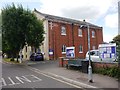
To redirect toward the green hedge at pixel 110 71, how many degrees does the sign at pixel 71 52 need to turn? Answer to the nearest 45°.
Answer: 0° — it already faces it

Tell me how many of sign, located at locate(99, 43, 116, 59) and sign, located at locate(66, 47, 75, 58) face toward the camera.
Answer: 2

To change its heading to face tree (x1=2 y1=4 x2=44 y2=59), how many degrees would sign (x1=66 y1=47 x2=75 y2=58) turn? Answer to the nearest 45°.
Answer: approximately 135° to its right

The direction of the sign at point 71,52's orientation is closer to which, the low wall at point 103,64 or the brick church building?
the low wall

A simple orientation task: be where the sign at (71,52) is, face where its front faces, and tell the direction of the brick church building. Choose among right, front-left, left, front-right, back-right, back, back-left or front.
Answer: back

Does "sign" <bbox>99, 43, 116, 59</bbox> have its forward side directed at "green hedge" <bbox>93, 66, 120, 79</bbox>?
yes

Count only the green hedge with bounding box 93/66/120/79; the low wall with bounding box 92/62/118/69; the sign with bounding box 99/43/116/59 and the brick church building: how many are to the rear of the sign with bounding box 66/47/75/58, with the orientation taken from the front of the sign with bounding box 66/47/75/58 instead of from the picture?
1

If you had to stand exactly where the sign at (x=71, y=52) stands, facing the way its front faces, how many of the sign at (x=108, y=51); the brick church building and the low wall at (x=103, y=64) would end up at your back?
1

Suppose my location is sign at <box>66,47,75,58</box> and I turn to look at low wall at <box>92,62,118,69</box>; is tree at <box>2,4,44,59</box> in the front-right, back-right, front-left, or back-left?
back-right

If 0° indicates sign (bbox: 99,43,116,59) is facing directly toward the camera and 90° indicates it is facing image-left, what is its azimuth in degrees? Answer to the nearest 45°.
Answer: approximately 0°

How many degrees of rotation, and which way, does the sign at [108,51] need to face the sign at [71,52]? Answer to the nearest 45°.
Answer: approximately 135° to its right
